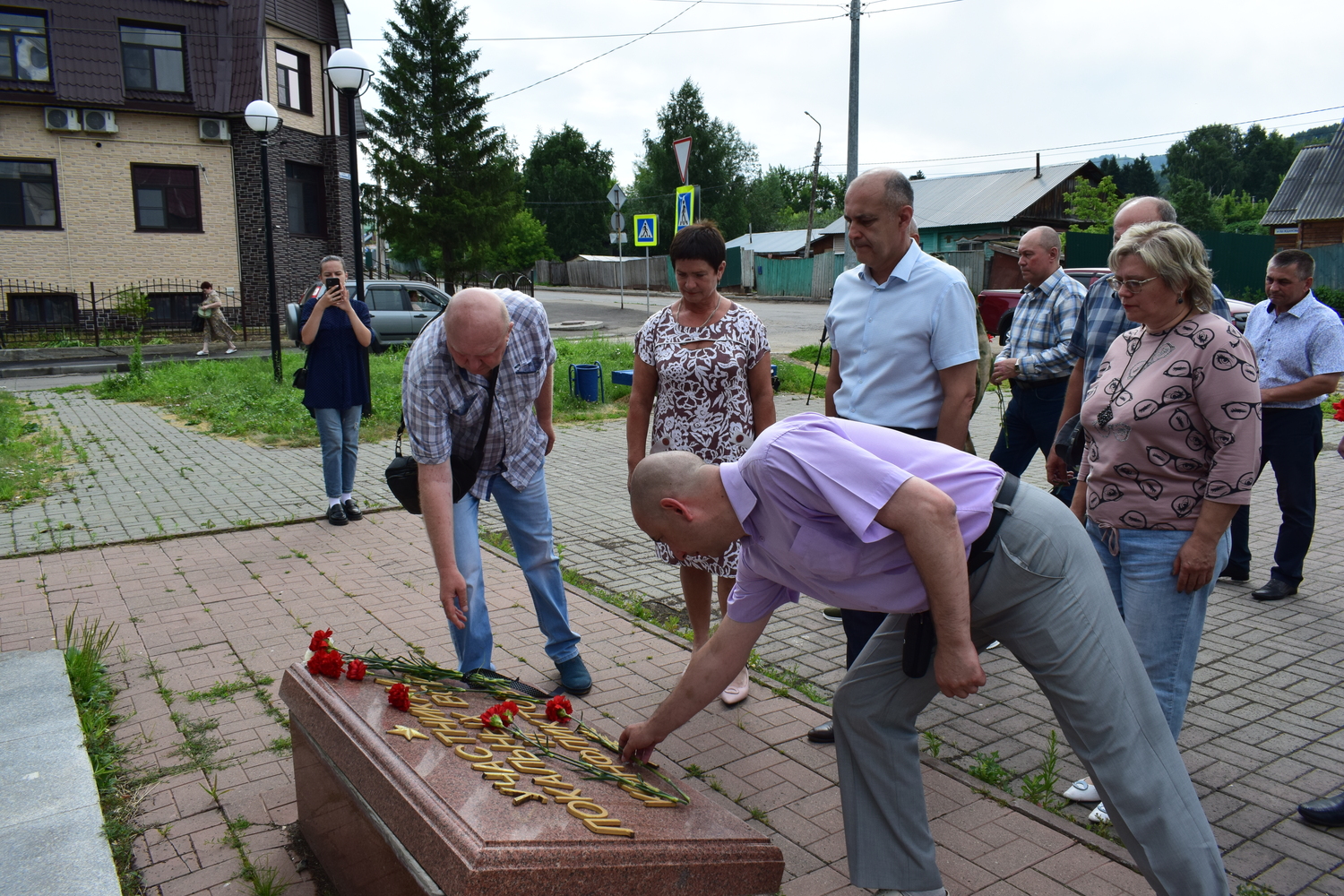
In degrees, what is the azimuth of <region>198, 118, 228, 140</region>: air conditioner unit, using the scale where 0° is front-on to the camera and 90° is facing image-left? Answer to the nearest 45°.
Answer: approximately 0°

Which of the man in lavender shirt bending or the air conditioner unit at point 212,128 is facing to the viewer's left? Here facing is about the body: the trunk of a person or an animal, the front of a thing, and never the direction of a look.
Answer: the man in lavender shirt bending

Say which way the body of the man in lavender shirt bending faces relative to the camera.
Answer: to the viewer's left

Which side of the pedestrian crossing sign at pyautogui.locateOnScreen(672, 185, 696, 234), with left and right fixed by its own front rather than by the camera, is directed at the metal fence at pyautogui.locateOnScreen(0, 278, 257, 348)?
right

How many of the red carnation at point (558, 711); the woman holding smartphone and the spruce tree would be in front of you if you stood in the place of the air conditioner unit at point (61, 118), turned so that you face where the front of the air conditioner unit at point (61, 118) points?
2

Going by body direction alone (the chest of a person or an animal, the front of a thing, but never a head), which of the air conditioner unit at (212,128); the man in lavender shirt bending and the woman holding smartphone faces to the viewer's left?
the man in lavender shirt bending

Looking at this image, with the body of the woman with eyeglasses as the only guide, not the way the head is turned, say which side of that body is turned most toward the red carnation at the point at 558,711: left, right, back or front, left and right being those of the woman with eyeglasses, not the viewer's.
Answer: front

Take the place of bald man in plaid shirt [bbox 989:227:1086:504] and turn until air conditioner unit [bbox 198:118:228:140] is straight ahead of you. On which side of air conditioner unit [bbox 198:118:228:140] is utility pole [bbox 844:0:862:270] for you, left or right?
right

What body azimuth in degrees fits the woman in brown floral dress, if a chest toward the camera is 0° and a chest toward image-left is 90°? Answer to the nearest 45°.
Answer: approximately 0°

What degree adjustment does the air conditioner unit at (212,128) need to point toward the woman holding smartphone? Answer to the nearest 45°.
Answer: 0° — it already faces them
